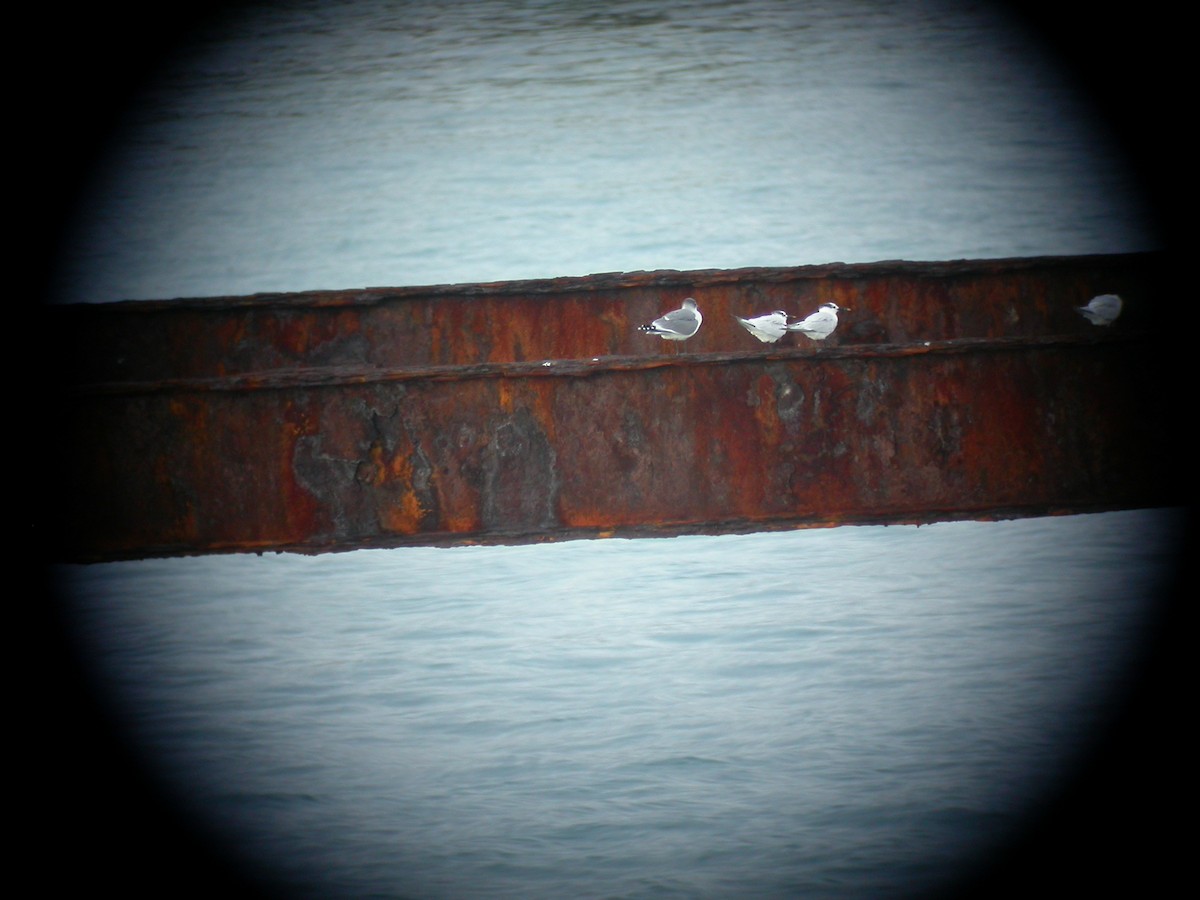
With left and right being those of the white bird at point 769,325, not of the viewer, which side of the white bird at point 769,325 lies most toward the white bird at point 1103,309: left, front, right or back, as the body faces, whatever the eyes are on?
front

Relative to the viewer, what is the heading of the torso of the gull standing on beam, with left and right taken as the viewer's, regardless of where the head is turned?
facing to the right of the viewer

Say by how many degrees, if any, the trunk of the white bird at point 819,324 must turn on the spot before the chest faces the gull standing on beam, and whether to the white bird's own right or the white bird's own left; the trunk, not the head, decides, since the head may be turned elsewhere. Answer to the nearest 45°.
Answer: approximately 135° to the white bird's own left

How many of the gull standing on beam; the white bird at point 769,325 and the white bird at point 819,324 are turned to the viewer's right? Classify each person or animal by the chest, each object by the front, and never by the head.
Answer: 3

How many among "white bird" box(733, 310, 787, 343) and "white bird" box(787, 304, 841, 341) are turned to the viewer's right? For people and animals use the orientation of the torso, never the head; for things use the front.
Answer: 2

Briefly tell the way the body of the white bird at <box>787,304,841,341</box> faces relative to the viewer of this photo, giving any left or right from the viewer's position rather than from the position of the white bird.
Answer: facing to the right of the viewer

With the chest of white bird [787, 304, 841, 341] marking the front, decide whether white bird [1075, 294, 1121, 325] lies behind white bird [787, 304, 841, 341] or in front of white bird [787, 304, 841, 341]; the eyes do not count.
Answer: in front

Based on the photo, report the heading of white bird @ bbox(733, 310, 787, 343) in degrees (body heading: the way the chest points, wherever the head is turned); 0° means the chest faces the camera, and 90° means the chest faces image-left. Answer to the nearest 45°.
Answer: approximately 270°
